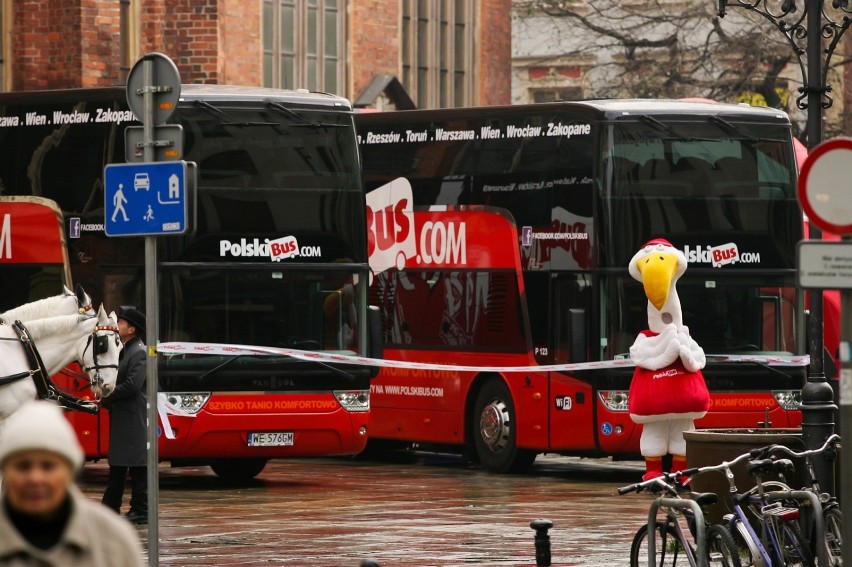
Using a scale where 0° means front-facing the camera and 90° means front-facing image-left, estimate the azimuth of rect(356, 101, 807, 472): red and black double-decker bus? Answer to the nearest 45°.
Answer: approximately 315°

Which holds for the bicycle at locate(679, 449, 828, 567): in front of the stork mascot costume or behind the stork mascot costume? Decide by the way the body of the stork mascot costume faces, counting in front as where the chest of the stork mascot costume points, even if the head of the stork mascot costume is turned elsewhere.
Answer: in front

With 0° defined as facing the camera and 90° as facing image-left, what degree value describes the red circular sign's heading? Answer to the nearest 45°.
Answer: approximately 0°

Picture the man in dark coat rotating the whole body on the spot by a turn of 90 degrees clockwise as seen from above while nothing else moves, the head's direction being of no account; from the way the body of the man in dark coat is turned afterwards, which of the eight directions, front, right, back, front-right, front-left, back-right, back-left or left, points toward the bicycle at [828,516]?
back-right

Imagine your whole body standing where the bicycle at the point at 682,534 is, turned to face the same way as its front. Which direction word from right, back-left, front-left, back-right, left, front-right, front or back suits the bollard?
front-right

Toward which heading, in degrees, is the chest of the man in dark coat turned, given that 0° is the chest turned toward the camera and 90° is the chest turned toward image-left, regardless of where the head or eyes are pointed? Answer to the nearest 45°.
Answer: approximately 90°

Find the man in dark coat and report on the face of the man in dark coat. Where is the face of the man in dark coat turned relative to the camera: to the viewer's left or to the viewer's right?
to the viewer's left

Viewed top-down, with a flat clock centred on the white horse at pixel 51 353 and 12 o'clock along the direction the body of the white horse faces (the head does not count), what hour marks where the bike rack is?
The bike rack is roughly at 2 o'clock from the white horse.

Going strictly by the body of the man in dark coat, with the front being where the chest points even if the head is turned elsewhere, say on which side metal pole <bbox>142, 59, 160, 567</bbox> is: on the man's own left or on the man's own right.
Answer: on the man's own left
